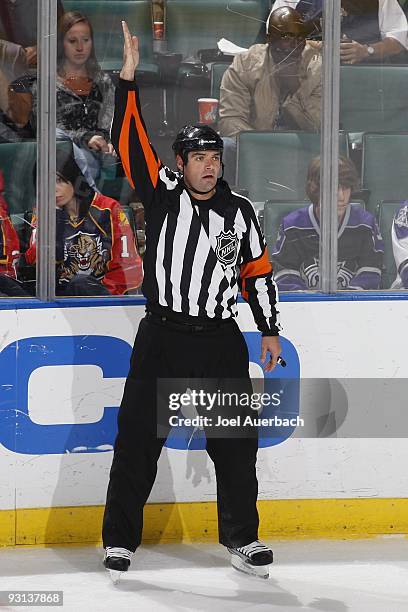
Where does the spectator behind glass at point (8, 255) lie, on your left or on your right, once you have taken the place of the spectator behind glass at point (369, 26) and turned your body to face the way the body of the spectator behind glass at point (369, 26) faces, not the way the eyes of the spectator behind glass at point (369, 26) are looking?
on your right

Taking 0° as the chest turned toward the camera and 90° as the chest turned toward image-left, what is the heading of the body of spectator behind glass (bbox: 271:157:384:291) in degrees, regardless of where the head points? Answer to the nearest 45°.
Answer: approximately 0°

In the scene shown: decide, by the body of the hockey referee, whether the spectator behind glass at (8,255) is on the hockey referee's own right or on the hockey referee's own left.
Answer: on the hockey referee's own right

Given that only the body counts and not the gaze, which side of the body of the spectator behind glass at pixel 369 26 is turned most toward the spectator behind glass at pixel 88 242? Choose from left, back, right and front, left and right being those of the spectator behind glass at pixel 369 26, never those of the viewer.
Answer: front
